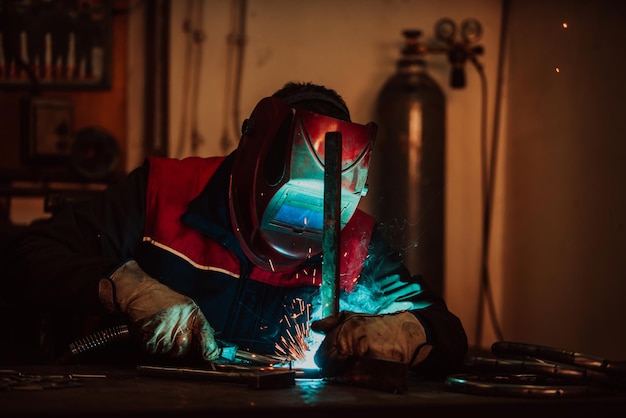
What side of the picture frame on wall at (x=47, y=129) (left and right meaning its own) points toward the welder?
front

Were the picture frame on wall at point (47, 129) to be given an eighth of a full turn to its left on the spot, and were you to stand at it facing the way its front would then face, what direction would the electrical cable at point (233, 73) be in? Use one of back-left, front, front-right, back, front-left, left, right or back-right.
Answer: front-left

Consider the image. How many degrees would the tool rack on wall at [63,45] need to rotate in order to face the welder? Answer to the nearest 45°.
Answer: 0° — it already faces them

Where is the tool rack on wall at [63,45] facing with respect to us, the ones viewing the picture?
facing the viewer

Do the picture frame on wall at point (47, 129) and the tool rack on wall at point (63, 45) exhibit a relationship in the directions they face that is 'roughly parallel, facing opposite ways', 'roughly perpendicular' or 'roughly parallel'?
roughly parallel

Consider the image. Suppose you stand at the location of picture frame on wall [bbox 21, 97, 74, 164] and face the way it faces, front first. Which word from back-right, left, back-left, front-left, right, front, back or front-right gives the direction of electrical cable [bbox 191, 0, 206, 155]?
left

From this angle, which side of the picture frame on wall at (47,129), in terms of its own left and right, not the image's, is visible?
front

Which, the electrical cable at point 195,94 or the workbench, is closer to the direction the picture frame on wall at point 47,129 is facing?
the workbench

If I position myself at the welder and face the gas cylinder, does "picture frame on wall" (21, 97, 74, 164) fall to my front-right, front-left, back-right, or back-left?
front-left

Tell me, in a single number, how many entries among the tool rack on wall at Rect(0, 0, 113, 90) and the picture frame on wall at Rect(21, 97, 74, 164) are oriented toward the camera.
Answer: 2

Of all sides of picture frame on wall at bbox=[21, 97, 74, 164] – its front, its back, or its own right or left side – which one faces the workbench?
front

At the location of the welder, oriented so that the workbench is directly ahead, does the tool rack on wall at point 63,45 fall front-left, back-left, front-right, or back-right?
back-right

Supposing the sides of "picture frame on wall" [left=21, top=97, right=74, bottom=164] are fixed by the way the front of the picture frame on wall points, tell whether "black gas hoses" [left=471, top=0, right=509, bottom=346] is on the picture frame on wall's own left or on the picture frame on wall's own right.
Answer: on the picture frame on wall's own left
